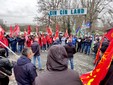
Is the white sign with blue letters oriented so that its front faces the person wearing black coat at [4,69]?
yes

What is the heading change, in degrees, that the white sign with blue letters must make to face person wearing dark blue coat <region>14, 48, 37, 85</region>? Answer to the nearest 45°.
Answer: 0° — it already faces them

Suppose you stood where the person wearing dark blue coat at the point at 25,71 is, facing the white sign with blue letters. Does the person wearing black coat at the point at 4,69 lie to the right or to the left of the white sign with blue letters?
left

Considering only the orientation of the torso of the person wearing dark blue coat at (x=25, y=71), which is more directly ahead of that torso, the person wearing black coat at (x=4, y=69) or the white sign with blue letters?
the white sign with blue letters

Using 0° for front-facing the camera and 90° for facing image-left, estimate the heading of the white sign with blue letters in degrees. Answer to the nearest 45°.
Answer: approximately 0°

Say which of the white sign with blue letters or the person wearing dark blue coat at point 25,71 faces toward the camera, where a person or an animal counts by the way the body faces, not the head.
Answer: the white sign with blue letters

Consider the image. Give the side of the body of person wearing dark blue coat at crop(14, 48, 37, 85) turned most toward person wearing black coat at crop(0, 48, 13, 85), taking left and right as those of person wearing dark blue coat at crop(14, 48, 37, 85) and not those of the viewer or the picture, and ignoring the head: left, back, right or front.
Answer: left

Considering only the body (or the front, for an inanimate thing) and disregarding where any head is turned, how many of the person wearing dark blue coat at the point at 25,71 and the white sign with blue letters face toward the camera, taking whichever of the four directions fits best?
1

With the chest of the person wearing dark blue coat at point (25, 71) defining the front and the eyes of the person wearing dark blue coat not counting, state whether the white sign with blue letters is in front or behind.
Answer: in front

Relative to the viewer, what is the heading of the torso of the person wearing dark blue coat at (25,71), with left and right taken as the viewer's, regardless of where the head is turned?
facing away from the viewer and to the right of the viewer
